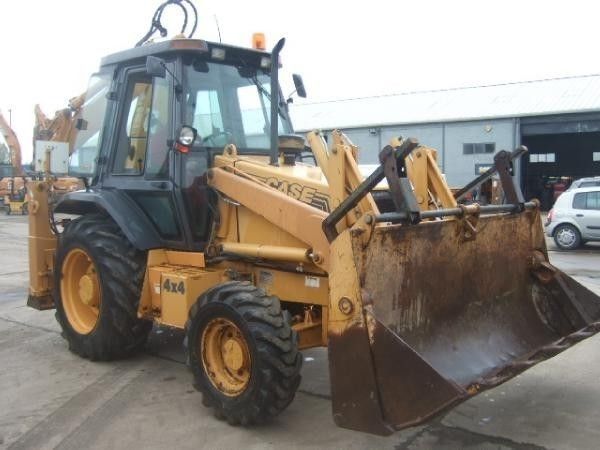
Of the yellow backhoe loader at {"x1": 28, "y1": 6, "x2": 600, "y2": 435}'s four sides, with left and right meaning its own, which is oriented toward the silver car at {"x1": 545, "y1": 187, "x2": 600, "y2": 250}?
left

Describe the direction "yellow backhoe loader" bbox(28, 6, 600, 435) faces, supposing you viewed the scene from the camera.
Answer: facing the viewer and to the right of the viewer

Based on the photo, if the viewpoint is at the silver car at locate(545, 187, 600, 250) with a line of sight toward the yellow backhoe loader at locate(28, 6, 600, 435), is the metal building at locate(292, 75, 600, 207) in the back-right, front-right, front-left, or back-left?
back-right

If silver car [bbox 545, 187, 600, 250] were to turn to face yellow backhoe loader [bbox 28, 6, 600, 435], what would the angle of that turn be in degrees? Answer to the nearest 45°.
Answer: approximately 90° to its right

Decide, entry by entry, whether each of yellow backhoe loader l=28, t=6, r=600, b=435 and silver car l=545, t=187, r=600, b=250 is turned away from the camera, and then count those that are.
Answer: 0

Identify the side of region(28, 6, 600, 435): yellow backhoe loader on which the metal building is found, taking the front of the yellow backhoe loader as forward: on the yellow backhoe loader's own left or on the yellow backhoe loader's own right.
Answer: on the yellow backhoe loader's own left
